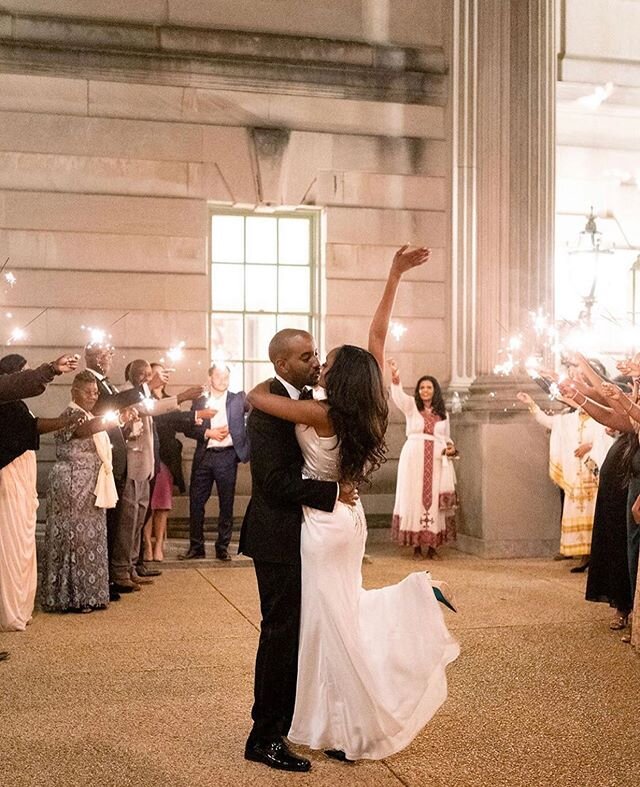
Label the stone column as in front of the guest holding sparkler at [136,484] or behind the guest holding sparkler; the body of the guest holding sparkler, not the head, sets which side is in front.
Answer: in front

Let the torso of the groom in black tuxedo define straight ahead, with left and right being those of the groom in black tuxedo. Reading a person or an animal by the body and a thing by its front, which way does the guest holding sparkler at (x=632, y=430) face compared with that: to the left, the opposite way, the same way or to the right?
the opposite way

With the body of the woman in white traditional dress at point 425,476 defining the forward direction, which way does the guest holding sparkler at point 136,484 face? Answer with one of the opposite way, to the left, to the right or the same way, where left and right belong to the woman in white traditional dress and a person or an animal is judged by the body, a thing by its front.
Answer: to the left

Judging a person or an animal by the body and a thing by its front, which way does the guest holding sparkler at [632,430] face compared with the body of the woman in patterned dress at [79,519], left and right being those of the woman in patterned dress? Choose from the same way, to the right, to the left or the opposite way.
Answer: the opposite way

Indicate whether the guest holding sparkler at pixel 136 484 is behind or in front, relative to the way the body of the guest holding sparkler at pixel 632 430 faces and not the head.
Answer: in front

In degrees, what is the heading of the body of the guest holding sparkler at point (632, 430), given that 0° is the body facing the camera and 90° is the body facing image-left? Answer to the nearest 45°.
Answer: approximately 90°

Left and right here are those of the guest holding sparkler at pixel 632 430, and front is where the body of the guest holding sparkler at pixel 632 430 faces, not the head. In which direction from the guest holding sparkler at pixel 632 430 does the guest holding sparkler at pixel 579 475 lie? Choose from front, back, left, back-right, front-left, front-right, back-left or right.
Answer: right

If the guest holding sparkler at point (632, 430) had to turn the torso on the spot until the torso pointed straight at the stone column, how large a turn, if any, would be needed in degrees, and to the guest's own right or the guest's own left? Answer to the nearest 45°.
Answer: approximately 90° to the guest's own right

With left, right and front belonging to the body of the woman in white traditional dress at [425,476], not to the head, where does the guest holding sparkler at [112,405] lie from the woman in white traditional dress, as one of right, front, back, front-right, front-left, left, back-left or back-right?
front-right

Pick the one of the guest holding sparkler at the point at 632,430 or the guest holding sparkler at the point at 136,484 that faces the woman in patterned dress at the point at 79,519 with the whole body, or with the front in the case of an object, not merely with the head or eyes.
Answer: the guest holding sparkler at the point at 632,430

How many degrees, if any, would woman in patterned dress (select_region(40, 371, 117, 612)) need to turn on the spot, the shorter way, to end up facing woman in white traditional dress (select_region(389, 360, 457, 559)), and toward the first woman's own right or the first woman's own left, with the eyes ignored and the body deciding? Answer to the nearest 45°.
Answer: approximately 90° to the first woman's own left

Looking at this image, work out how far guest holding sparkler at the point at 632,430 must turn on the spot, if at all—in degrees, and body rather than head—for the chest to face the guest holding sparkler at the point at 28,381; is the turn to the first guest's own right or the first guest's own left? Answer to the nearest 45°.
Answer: approximately 45° to the first guest's own left

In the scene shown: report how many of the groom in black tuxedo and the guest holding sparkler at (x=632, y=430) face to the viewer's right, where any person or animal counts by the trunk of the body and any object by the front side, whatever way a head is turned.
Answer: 1

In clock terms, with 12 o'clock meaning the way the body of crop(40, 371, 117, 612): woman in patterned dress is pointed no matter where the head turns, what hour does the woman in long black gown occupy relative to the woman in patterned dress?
The woman in long black gown is roughly at 11 o'clock from the woman in patterned dress.

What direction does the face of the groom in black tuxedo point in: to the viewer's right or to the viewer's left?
to the viewer's right
